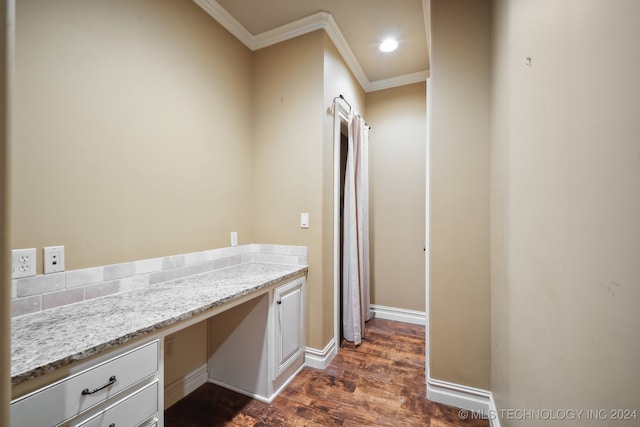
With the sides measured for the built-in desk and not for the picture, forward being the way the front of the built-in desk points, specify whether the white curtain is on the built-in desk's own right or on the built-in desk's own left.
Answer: on the built-in desk's own left

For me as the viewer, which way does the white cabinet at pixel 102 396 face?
facing the viewer and to the right of the viewer

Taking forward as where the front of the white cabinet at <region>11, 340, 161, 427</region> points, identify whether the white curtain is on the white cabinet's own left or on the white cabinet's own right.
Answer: on the white cabinet's own left
